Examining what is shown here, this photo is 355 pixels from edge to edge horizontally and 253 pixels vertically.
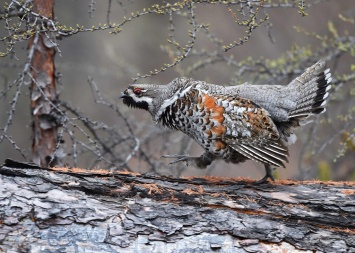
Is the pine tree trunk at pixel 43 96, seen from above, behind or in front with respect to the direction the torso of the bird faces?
in front

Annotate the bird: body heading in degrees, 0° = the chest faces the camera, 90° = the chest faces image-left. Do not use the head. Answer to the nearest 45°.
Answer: approximately 90°
